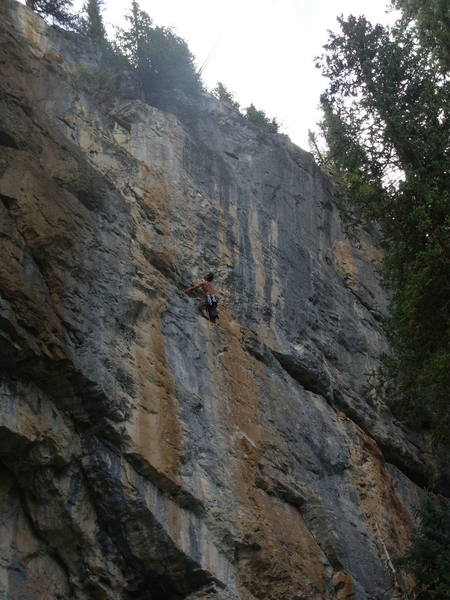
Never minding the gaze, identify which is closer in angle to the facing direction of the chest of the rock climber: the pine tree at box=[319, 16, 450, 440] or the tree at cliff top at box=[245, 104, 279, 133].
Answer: the tree at cliff top

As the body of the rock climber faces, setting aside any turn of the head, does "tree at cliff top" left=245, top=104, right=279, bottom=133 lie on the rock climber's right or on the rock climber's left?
on the rock climber's right

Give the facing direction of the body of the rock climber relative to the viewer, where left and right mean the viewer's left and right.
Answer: facing away from the viewer and to the left of the viewer
